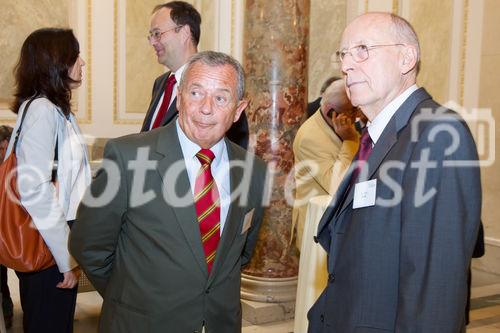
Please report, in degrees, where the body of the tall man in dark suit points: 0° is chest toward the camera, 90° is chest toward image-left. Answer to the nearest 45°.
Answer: approximately 45°

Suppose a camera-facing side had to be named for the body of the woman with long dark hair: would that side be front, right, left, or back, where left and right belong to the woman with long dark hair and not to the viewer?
right

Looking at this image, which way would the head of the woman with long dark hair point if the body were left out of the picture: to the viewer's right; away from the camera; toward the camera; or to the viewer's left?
to the viewer's right

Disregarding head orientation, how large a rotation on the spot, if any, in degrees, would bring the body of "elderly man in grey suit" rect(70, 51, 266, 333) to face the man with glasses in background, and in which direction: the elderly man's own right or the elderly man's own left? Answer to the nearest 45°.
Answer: approximately 135° to the elderly man's own left

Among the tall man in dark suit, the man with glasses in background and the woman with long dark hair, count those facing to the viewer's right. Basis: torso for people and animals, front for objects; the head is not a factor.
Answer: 1

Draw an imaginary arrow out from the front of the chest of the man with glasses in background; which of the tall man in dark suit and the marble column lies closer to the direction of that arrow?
the tall man in dark suit

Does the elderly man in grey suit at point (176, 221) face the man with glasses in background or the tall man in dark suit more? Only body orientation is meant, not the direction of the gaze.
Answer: the tall man in dark suit

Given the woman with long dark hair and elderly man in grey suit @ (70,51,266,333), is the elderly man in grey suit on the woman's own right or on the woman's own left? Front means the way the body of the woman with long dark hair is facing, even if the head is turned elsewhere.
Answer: on the woman's own right

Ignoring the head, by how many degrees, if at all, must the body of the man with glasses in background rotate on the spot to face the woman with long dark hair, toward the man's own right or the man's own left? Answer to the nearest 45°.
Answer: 0° — they already face them

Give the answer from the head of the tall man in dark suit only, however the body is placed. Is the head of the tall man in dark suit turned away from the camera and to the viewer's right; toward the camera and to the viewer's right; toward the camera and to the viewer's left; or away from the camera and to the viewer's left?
toward the camera and to the viewer's left
